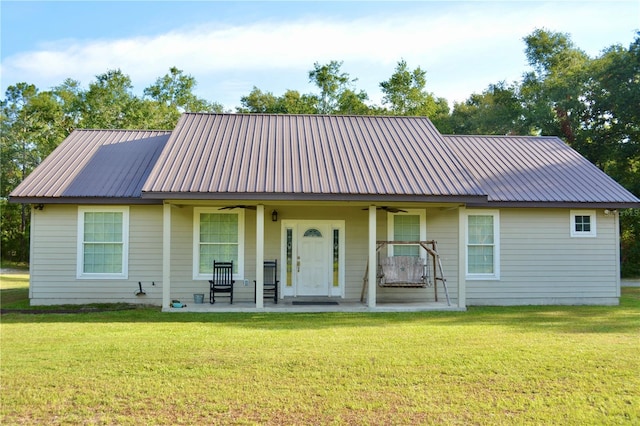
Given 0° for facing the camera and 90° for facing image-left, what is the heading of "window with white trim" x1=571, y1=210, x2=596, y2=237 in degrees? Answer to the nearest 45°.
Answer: approximately 0°

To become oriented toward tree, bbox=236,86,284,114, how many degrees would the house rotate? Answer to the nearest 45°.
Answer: approximately 180°

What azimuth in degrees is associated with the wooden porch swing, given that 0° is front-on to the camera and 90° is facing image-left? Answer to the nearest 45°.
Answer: approximately 0°

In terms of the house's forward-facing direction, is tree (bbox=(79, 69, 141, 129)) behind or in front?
behind

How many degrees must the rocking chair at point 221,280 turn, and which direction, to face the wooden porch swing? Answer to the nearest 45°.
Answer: approximately 90° to its left

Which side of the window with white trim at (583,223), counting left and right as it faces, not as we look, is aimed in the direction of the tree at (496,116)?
back

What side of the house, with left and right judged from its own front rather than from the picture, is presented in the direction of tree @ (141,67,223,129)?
back

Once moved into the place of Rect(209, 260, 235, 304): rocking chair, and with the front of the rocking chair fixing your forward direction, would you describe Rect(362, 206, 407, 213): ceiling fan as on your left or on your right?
on your left
